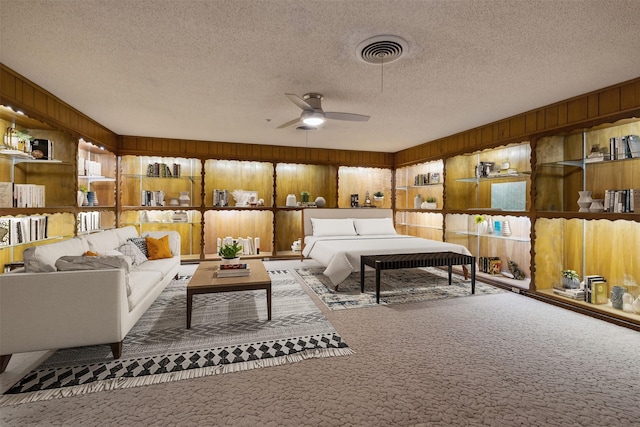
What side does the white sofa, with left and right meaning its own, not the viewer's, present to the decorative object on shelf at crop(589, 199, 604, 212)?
front

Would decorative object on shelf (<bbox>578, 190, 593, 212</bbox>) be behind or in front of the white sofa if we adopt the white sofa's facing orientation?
in front

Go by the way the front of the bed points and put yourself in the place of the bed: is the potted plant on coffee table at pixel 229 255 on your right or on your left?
on your right

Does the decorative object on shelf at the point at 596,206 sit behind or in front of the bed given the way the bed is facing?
in front

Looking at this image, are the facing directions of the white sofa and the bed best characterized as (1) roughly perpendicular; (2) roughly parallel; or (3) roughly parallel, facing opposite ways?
roughly perpendicular

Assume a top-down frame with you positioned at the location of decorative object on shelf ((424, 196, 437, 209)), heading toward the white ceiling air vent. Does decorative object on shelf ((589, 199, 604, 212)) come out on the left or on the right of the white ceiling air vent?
left

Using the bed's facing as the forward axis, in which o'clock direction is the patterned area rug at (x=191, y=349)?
The patterned area rug is roughly at 2 o'clock from the bed.

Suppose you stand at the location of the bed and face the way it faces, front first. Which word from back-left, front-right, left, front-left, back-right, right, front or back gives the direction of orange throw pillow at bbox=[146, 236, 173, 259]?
right

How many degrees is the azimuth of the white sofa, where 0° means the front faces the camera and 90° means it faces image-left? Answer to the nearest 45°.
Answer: approximately 270°

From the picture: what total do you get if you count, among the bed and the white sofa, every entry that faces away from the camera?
0

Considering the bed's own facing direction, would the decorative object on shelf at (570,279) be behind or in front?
in front

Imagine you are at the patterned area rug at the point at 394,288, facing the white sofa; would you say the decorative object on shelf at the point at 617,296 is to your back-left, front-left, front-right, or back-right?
back-left

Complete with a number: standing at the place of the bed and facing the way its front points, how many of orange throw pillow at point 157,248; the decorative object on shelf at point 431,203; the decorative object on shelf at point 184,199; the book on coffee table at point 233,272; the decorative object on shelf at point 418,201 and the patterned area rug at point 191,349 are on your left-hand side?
2

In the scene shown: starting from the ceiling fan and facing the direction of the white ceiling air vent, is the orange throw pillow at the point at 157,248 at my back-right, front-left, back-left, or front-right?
back-right
